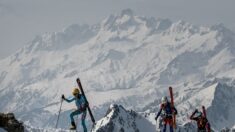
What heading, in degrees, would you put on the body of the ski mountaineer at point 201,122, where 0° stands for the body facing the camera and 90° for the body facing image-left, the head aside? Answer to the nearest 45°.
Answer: approximately 90°
